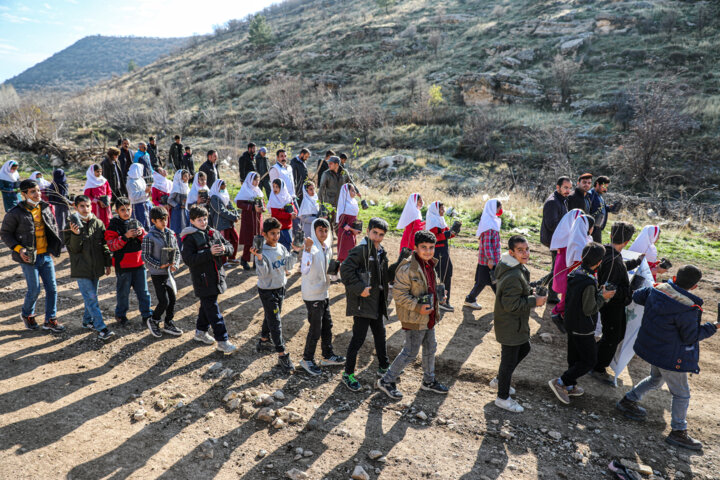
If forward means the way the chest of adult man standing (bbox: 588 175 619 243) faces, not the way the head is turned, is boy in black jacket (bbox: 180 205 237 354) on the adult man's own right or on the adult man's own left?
on the adult man's own right

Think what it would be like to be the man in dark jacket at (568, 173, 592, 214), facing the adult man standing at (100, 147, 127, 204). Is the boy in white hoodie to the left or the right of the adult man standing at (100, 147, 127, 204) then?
left

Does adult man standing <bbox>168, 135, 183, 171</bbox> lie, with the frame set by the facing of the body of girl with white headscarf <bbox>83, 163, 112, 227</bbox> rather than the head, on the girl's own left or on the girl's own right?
on the girl's own left

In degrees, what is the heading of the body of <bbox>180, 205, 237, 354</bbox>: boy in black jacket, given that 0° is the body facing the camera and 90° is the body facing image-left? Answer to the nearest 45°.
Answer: approximately 315°
